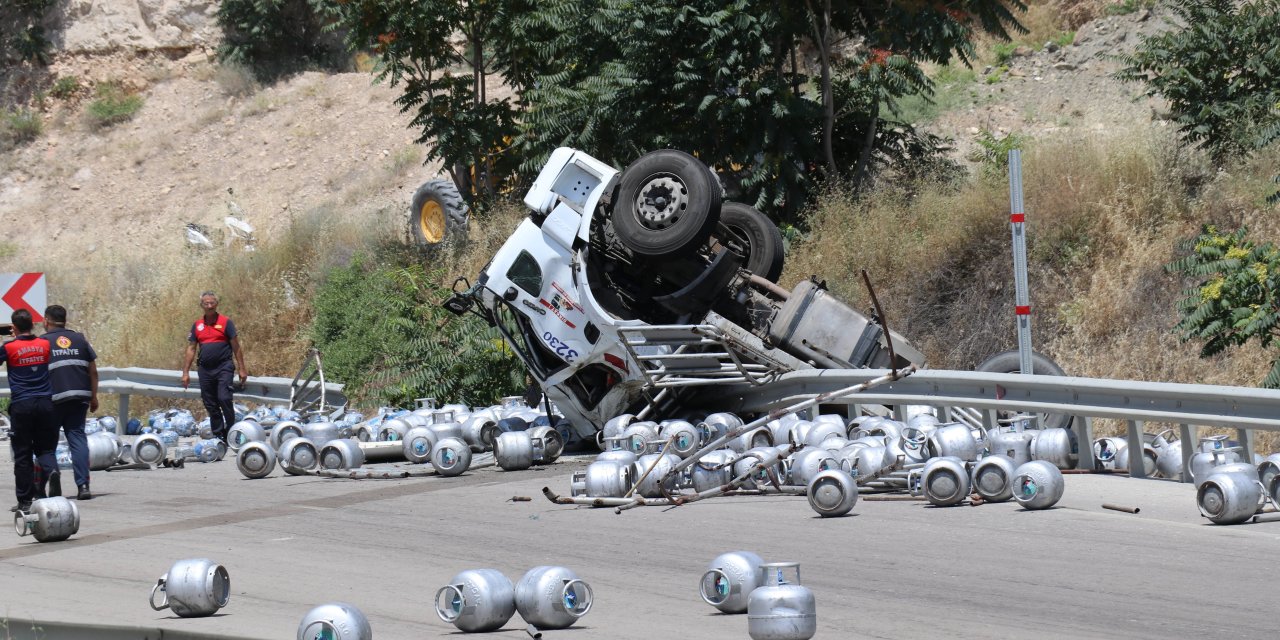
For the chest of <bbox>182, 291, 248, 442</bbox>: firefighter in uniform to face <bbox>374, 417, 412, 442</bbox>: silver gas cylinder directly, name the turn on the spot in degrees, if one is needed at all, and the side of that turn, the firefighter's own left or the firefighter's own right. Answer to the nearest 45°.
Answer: approximately 45° to the firefighter's own left

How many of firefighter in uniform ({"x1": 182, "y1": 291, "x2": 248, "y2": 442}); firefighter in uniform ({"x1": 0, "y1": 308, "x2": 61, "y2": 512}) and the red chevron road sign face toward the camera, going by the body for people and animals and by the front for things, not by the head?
2

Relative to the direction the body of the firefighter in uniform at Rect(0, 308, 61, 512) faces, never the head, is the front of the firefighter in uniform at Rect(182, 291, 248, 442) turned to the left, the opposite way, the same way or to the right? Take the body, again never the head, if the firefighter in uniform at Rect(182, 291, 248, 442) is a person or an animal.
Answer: the opposite way

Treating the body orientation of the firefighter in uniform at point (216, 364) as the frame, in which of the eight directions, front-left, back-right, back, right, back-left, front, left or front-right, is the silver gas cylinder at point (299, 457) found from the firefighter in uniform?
front

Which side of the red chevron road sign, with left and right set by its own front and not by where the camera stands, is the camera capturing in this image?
front

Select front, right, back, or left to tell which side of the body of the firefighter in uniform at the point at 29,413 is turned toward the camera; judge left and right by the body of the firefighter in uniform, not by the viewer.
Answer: back

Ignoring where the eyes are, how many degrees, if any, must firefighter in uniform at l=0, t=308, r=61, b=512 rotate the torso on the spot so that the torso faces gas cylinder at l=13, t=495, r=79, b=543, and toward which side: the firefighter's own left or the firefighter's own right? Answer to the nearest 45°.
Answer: approximately 180°

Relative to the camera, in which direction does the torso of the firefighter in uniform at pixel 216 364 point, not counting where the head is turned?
toward the camera

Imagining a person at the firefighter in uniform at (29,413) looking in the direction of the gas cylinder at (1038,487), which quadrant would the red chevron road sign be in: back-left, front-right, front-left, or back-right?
back-left

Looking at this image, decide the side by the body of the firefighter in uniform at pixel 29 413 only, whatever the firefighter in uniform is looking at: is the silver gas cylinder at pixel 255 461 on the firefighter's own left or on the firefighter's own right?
on the firefighter's own right

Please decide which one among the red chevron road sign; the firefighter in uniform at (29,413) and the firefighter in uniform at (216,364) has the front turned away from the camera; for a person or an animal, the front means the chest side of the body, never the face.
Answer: the firefighter in uniform at (29,413)

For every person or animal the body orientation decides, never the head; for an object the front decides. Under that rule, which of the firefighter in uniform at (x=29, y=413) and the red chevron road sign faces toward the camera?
the red chevron road sign

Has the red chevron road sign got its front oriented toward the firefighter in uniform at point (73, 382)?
yes

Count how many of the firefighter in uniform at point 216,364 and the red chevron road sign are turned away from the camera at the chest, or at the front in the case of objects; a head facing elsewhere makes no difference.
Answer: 0

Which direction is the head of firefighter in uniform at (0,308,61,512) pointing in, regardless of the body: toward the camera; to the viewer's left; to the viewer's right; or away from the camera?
away from the camera

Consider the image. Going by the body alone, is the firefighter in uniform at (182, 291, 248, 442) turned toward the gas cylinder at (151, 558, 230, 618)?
yes
